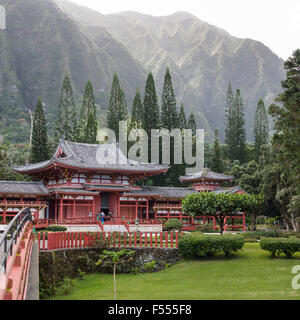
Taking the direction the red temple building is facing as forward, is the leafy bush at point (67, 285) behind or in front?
in front

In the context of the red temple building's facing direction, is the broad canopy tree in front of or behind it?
in front

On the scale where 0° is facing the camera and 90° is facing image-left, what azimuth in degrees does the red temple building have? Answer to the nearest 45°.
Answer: approximately 315°

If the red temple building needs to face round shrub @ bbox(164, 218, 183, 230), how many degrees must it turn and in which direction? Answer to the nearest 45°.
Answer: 0° — it already faces it

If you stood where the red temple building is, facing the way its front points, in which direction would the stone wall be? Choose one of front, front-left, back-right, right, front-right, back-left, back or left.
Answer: front-right

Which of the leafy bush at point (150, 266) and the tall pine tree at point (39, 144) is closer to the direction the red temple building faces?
the leafy bush

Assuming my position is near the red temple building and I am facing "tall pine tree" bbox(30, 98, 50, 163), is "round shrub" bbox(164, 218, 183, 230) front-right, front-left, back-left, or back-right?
back-right

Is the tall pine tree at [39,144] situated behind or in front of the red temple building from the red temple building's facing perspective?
behind

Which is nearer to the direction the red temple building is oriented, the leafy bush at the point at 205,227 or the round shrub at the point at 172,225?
the round shrub
